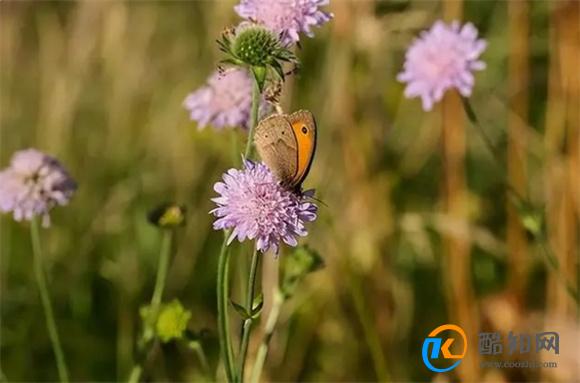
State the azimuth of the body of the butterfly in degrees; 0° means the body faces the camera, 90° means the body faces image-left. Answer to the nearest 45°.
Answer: approximately 270°
